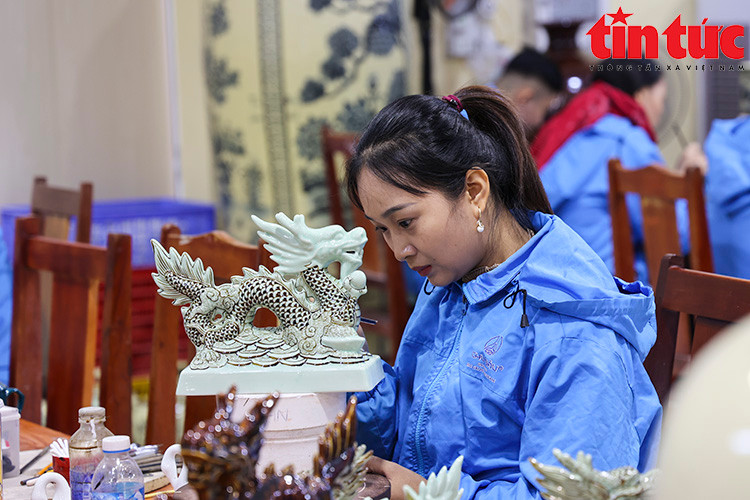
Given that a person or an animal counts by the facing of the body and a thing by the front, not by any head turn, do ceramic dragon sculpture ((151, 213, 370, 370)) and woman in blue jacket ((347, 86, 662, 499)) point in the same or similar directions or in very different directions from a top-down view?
very different directions

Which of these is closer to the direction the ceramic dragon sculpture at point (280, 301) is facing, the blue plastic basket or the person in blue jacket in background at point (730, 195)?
the person in blue jacket in background

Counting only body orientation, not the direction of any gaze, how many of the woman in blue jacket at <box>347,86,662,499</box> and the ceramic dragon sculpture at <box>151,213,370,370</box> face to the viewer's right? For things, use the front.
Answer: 1

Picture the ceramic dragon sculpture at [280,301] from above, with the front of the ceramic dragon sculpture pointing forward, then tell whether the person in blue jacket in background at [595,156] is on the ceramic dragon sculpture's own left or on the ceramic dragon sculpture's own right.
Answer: on the ceramic dragon sculpture's own left

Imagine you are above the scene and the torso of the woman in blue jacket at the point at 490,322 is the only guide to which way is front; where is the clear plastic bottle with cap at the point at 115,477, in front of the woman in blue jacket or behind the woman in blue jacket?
in front

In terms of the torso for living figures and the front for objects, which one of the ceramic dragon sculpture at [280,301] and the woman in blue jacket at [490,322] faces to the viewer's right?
the ceramic dragon sculpture

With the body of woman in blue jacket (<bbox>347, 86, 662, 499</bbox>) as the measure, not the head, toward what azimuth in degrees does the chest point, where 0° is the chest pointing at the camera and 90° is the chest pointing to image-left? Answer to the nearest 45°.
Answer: approximately 45°

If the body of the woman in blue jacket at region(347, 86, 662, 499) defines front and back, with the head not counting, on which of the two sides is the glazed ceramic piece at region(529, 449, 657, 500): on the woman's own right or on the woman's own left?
on the woman's own left

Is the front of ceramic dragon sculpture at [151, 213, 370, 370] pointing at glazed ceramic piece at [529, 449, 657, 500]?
no

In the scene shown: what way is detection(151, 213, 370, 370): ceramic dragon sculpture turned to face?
to the viewer's right
